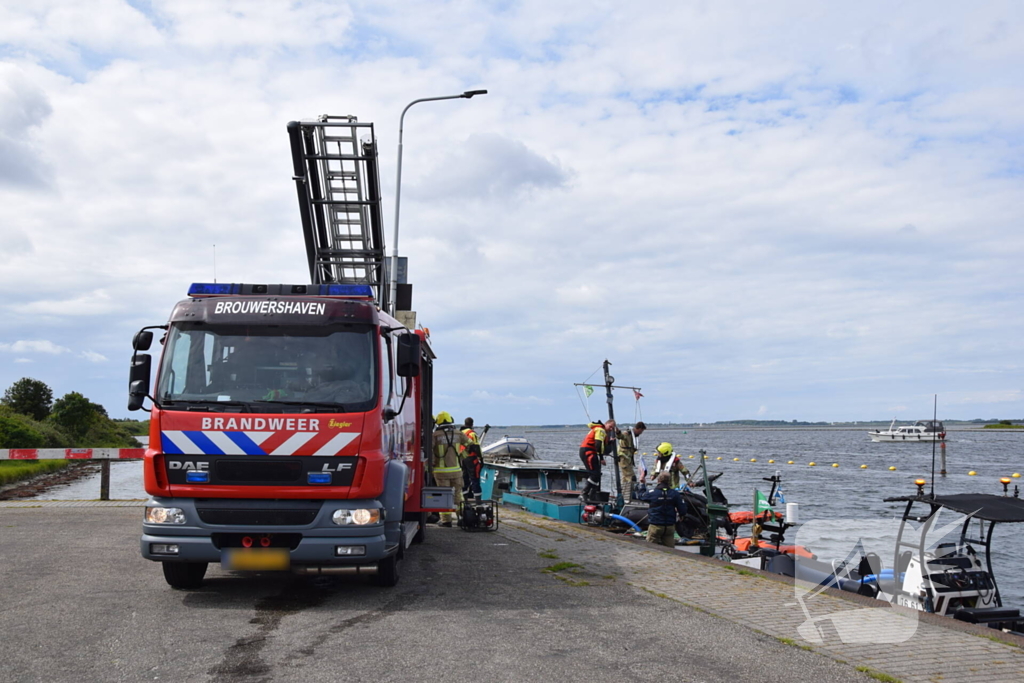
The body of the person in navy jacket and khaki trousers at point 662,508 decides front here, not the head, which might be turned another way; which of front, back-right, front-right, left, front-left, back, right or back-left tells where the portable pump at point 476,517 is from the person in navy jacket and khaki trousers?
left

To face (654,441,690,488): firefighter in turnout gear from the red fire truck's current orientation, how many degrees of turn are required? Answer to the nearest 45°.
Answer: approximately 135° to its left

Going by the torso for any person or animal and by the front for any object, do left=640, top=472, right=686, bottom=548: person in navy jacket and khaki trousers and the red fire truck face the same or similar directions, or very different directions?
very different directions

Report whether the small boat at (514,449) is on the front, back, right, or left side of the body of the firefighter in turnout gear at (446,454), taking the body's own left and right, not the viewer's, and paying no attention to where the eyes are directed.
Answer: front

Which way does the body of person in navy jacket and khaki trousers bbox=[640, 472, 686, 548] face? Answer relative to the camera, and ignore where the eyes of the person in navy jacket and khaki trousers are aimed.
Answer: away from the camera

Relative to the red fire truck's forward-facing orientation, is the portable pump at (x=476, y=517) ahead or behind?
behind

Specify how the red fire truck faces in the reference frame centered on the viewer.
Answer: facing the viewer

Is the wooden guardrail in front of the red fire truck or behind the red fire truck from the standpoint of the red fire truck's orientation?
behind

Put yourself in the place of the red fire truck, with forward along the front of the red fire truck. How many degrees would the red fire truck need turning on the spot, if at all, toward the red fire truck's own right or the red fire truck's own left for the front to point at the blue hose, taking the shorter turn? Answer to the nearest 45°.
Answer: approximately 135° to the red fire truck's own left
